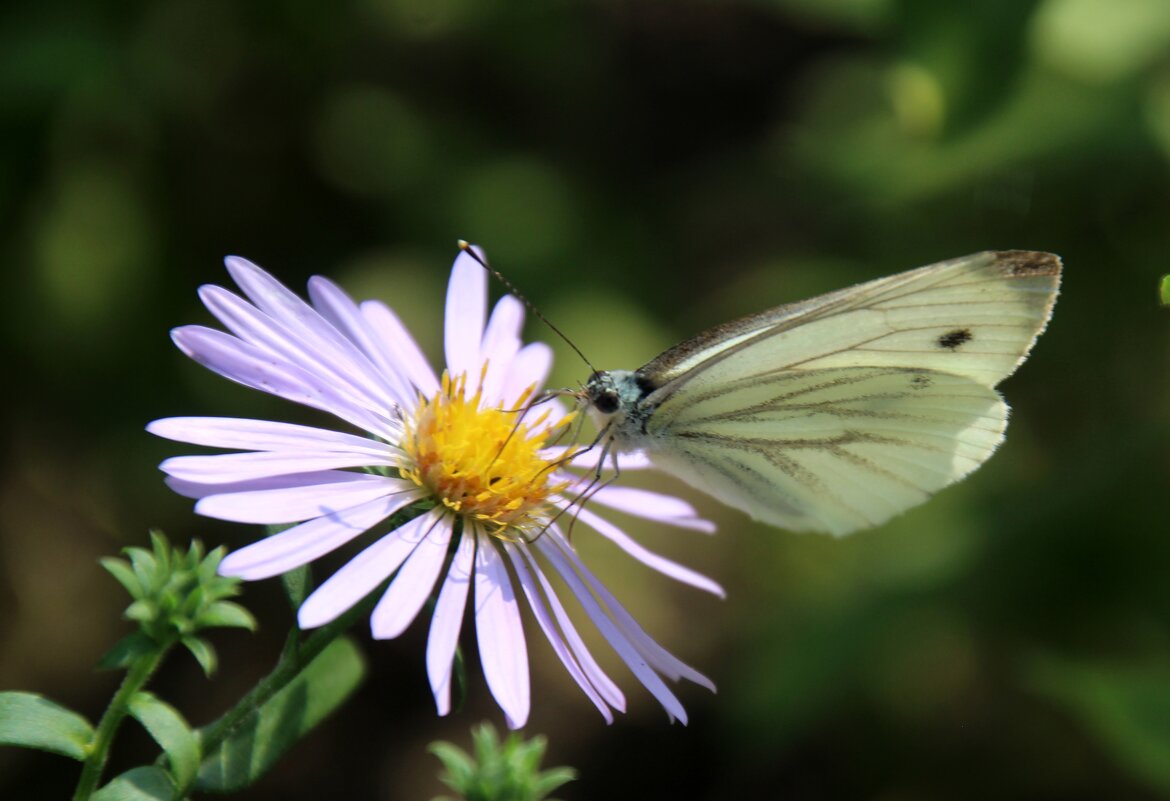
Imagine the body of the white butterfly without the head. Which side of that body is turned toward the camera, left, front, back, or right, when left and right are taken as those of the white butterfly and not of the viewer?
left
